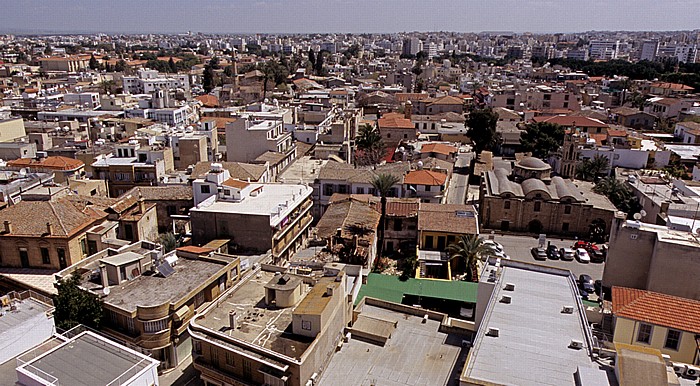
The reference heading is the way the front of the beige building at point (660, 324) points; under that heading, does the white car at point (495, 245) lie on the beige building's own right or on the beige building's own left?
on the beige building's own right

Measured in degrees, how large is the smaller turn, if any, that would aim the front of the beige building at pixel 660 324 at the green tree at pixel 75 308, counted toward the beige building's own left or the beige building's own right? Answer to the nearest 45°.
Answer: approximately 90° to the beige building's own right

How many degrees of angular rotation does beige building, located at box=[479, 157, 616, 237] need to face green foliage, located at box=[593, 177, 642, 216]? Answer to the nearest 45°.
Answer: approximately 135° to its left

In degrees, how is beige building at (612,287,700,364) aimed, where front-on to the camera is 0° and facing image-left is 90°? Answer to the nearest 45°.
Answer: approximately 45°

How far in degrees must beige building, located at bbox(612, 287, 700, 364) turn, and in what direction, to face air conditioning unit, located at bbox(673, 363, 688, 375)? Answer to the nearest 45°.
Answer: approximately 45° to its left

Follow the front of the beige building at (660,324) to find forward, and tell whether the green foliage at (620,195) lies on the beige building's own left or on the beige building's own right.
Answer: on the beige building's own right

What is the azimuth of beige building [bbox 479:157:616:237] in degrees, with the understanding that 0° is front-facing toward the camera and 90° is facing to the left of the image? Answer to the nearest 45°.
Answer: approximately 0°

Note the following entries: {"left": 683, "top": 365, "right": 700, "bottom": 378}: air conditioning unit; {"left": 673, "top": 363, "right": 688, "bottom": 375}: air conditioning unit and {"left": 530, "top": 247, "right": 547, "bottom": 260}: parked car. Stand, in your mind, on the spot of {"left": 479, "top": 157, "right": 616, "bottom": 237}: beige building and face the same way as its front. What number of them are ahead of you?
3

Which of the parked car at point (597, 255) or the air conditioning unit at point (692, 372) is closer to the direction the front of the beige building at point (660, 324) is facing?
the air conditioning unit

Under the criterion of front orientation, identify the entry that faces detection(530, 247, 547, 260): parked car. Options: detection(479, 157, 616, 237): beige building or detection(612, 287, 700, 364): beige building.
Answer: detection(479, 157, 616, 237): beige building
